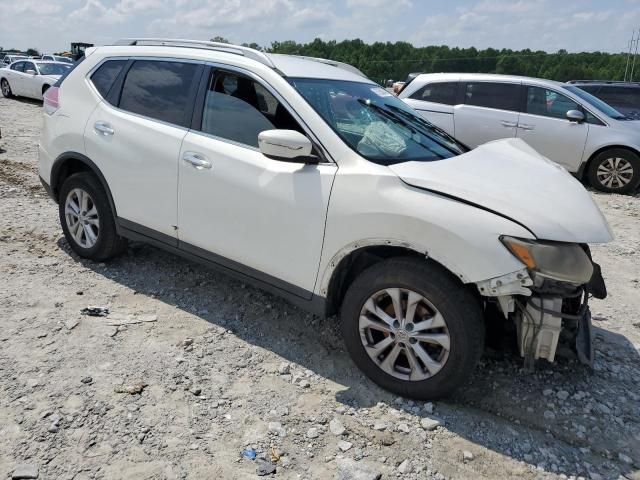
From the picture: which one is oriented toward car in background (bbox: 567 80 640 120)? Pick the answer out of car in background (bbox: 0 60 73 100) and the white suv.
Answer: car in background (bbox: 0 60 73 100)

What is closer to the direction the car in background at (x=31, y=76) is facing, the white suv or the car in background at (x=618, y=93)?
the car in background

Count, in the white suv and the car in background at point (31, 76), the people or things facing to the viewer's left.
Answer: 0

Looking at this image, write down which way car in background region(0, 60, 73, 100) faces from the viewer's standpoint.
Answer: facing the viewer and to the right of the viewer

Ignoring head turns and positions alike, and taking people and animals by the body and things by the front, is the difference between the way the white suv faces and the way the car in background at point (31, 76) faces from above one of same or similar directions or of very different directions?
same or similar directions

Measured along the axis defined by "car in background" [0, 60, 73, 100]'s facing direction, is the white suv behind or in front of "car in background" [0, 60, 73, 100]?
in front

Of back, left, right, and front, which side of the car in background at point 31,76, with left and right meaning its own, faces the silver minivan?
front

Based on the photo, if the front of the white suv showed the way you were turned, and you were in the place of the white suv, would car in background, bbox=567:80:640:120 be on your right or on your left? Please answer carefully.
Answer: on your left

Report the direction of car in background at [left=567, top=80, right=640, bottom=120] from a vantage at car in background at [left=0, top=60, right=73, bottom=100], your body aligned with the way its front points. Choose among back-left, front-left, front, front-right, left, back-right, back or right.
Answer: front
